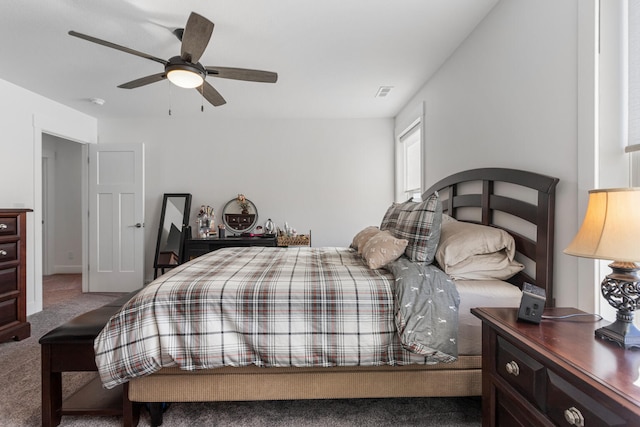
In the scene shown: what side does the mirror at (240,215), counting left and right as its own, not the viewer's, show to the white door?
right

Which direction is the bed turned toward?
to the viewer's left

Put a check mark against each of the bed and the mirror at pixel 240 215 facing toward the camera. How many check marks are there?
1

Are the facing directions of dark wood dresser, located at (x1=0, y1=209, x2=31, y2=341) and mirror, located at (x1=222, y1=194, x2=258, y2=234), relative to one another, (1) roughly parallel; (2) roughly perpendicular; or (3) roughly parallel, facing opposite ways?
roughly perpendicular

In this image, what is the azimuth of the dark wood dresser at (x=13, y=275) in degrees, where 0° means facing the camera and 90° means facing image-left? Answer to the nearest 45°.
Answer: approximately 315°

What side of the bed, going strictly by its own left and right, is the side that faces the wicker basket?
right

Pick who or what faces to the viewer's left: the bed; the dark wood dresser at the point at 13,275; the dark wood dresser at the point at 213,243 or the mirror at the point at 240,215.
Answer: the bed
